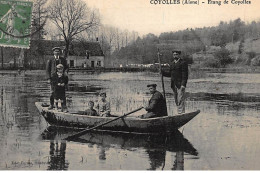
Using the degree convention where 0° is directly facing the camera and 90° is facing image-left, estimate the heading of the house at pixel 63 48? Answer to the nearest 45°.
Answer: approximately 0°

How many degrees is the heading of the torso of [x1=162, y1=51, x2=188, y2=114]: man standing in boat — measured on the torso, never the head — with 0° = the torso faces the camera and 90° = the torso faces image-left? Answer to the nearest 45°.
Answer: approximately 45°

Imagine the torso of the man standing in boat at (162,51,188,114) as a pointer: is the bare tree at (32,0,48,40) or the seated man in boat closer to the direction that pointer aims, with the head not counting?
the seated man in boat

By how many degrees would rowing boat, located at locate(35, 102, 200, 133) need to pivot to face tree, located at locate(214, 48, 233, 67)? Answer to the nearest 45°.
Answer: approximately 45° to its left

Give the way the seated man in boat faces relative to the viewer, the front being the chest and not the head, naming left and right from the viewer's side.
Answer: facing to the left of the viewer
